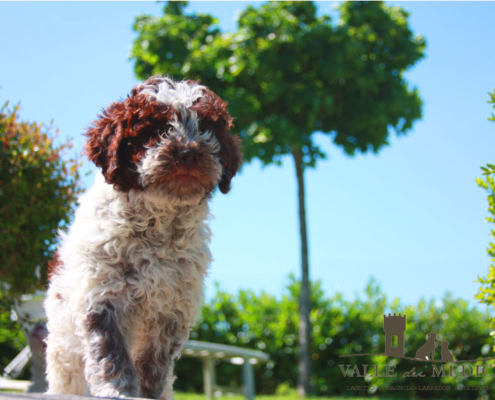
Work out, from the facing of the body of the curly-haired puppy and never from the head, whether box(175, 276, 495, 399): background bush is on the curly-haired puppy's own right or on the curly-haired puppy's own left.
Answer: on the curly-haired puppy's own left

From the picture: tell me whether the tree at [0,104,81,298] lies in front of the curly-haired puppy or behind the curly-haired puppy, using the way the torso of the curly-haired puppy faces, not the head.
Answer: behind

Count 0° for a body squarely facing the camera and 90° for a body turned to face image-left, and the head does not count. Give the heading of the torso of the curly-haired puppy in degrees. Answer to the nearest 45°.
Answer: approximately 315°
